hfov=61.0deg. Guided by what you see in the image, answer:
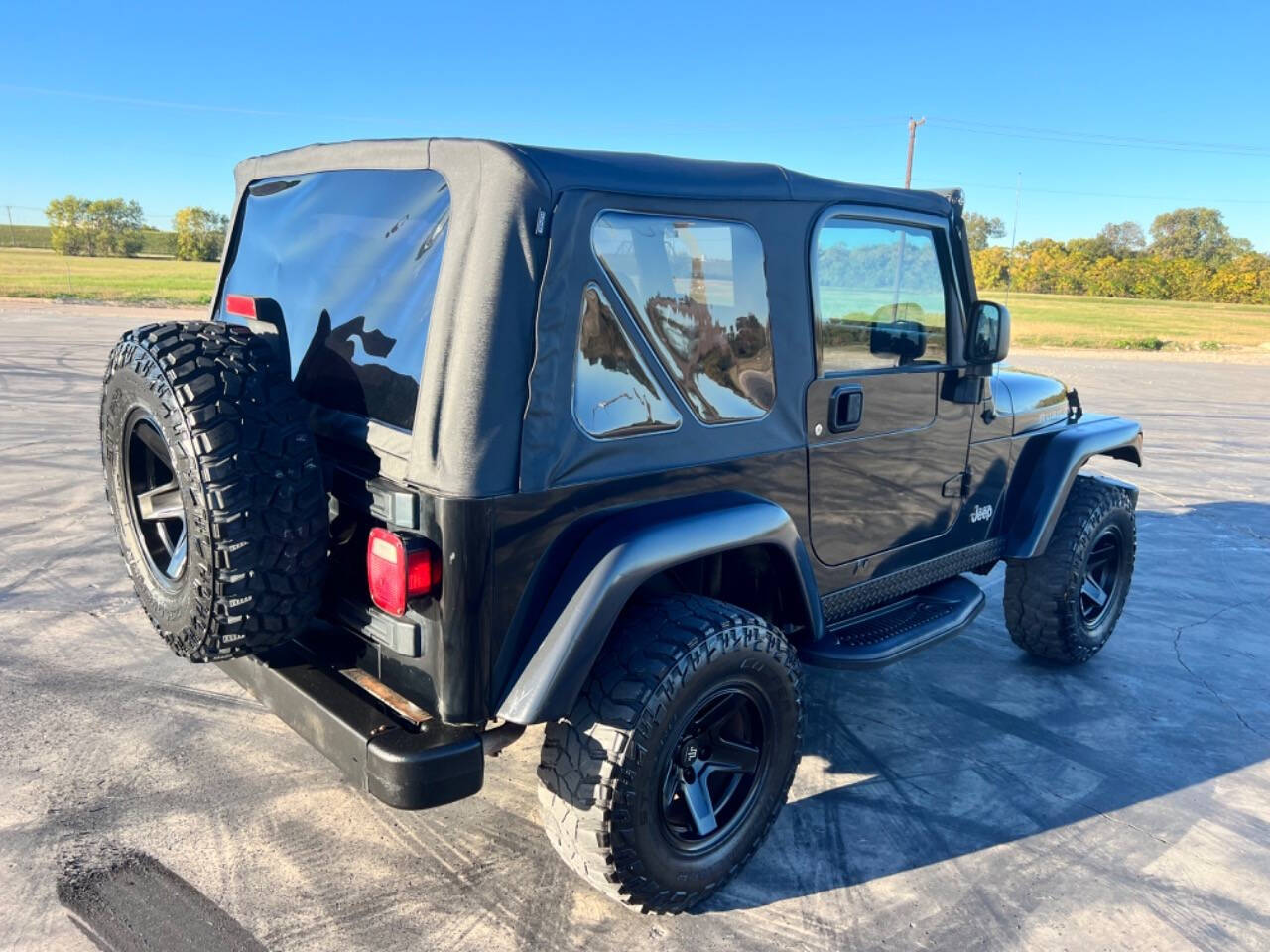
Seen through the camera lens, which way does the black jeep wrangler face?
facing away from the viewer and to the right of the viewer
